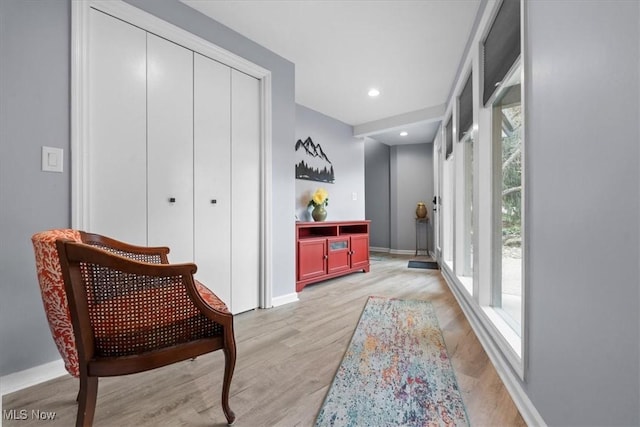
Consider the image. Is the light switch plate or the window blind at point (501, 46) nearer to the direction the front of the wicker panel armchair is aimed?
the window blind

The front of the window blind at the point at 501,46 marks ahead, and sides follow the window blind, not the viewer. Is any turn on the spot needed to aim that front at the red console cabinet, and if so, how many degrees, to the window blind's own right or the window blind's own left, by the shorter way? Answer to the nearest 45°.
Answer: approximately 45° to the window blind's own right

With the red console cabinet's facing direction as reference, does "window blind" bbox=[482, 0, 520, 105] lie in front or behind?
in front

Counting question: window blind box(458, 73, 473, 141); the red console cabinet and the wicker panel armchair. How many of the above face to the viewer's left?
1

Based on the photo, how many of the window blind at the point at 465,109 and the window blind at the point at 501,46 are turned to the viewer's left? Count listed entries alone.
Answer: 2

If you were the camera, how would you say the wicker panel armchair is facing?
facing to the right of the viewer

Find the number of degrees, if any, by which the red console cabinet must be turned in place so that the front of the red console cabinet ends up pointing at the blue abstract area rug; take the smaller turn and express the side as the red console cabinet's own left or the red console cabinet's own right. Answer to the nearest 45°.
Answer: approximately 45° to the red console cabinet's own right

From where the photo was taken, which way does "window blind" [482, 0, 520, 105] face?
to the viewer's left

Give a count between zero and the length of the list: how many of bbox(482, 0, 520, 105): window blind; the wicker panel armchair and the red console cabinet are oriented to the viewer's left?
1

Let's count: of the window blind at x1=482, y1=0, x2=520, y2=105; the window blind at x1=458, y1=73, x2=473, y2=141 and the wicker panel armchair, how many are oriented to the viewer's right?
1

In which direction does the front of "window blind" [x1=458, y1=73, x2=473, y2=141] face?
to the viewer's left

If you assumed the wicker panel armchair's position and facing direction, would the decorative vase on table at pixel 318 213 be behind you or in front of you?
in front

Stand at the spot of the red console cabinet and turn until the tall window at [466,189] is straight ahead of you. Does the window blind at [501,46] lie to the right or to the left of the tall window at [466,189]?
right

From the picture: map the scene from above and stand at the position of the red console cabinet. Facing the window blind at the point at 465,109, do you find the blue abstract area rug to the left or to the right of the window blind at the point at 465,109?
right
